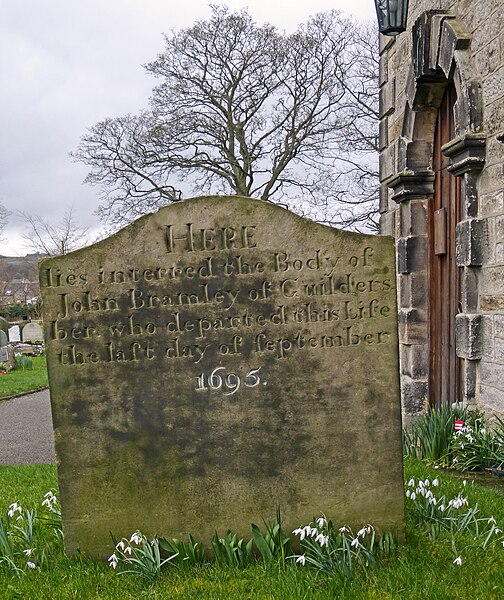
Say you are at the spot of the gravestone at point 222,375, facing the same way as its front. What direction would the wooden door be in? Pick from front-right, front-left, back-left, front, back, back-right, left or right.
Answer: back-left

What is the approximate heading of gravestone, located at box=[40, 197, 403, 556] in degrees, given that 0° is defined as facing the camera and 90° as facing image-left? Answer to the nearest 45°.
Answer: approximately 0°

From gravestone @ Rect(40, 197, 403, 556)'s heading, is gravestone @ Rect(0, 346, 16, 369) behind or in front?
behind
